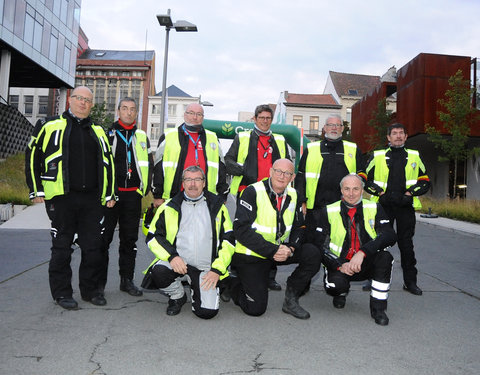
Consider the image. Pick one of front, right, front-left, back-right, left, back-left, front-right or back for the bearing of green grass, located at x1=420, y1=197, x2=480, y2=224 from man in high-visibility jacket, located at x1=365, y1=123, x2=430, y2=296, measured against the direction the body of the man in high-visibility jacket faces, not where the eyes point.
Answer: back

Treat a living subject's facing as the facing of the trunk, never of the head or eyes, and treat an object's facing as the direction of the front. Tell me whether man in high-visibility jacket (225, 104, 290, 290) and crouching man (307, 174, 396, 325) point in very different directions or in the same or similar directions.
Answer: same or similar directions

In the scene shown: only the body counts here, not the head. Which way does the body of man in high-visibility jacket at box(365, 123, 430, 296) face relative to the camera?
toward the camera

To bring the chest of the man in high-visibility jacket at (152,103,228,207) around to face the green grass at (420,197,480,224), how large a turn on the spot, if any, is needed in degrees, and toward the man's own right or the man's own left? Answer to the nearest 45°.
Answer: approximately 135° to the man's own left

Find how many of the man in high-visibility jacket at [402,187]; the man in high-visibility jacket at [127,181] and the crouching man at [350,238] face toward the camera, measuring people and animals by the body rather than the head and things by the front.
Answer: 3

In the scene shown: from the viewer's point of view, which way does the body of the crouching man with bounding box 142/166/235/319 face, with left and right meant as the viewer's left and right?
facing the viewer

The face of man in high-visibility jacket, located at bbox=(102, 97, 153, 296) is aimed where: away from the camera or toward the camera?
toward the camera

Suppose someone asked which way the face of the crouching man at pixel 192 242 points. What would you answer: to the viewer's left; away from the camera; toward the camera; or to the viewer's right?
toward the camera

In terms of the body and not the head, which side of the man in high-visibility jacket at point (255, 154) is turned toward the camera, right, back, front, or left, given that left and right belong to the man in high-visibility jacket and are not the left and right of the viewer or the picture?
front

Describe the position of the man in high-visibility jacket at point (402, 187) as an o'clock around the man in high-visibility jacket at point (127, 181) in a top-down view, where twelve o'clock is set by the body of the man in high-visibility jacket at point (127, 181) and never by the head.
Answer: the man in high-visibility jacket at point (402, 187) is roughly at 9 o'clock from the man in high-visibility jacket at point (127, 181).

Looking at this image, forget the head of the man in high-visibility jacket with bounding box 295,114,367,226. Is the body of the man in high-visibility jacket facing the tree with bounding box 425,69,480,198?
no

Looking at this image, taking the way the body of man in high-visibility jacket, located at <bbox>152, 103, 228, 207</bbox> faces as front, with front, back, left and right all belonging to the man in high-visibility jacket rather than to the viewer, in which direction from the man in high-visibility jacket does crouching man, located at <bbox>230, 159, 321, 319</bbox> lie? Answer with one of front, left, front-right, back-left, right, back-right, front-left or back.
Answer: front-left

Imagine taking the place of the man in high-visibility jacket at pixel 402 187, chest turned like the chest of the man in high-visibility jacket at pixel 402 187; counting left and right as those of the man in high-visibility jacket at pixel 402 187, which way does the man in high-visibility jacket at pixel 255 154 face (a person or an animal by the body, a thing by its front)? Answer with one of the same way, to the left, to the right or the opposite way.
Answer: the same way

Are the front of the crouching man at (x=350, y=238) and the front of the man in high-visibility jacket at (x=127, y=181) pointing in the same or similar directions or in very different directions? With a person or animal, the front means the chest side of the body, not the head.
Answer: same or similar directions

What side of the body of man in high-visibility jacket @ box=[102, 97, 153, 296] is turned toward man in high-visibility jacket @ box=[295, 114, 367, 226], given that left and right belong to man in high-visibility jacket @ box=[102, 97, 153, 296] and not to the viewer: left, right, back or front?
left

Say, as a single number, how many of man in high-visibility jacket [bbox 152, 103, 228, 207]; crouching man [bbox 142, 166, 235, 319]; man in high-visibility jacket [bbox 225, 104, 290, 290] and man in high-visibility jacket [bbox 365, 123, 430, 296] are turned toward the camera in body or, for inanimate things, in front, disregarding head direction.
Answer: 4
